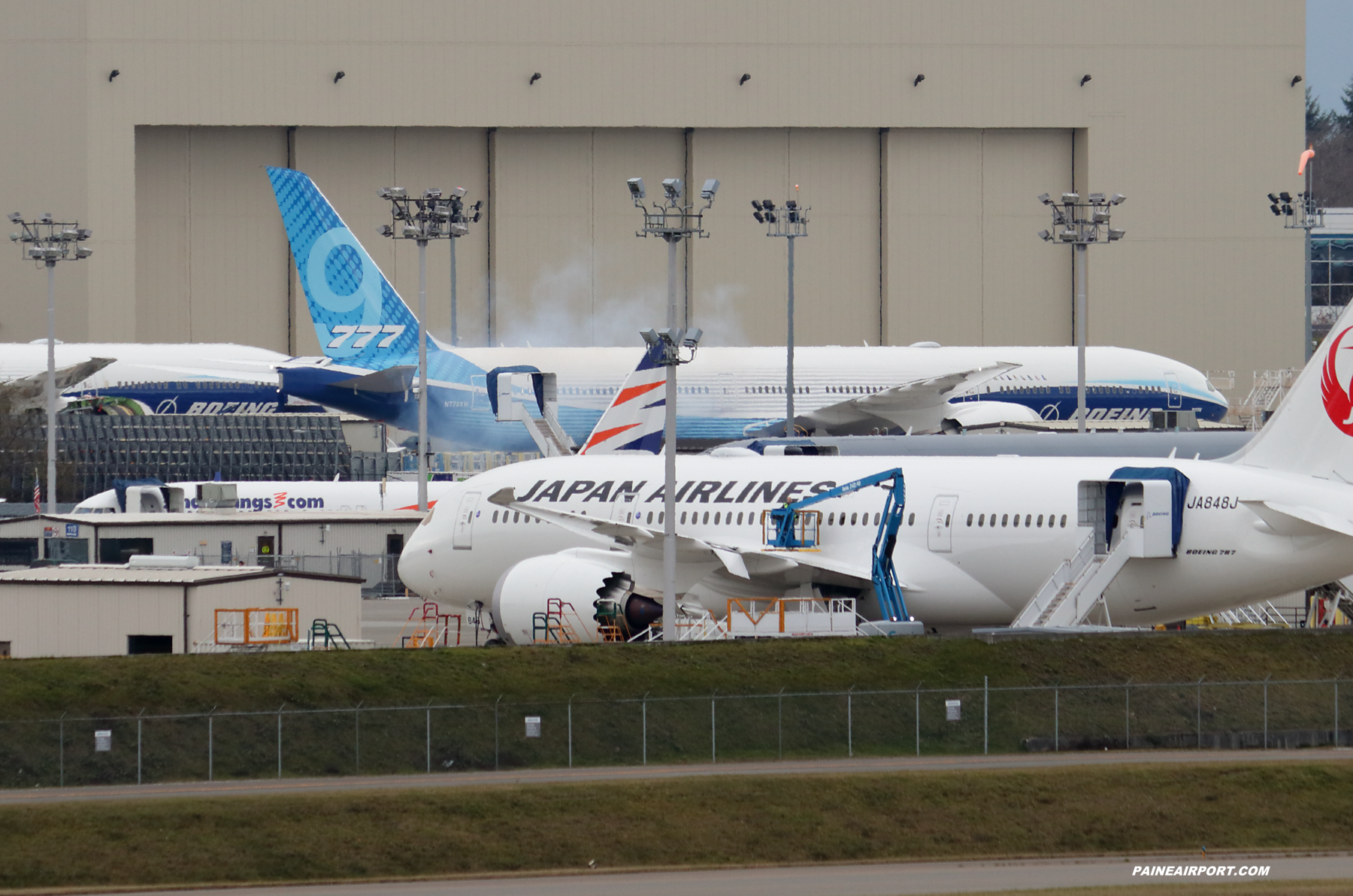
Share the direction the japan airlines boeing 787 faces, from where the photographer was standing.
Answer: facing away from the viewer and to the left of the viewer

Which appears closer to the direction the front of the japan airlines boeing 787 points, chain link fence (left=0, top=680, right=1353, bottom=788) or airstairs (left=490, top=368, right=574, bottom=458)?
the airstairs

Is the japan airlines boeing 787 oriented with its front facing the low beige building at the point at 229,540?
yes

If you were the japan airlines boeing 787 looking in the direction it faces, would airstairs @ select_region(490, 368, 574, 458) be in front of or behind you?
in front

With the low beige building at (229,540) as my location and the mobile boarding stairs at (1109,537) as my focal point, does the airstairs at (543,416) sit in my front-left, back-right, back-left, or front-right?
front-left

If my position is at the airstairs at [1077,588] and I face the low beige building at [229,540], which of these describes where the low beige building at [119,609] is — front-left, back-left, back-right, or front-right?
front-left

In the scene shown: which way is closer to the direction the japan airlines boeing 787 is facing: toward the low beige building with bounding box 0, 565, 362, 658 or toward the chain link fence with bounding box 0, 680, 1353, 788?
the low beige building

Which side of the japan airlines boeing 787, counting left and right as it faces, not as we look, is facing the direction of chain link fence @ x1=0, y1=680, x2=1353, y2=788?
left
